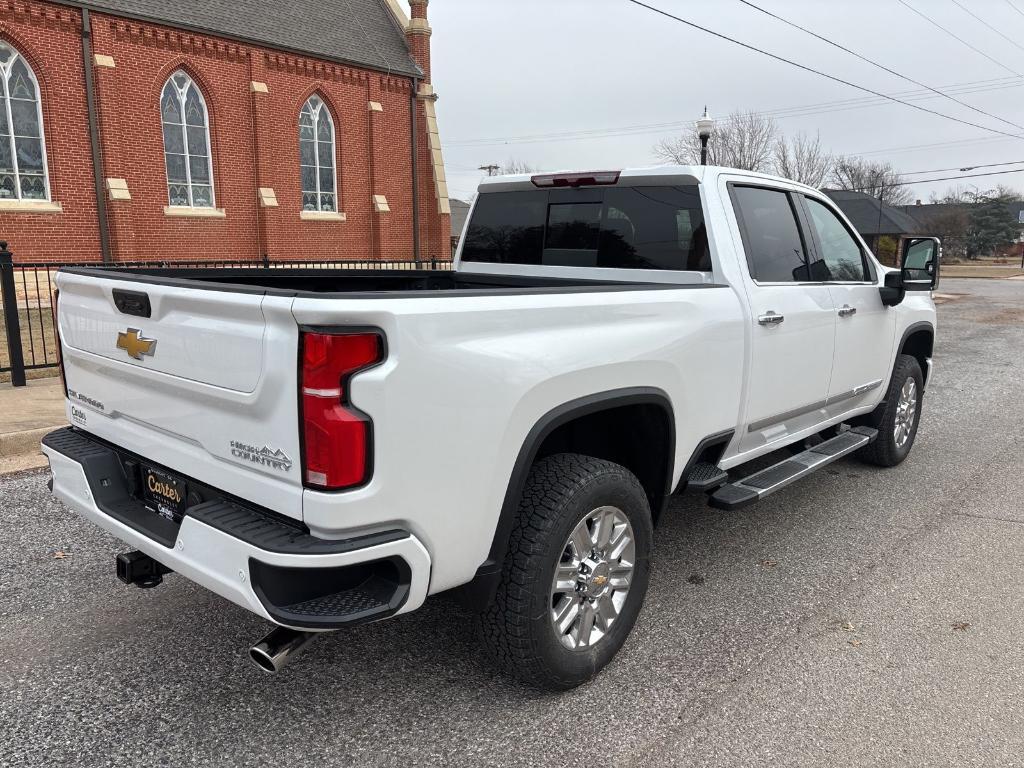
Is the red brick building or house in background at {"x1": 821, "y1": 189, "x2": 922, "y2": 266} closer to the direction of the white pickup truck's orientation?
the house in background

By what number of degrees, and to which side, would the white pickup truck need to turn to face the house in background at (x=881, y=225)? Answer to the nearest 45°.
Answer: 0° — it already faces it

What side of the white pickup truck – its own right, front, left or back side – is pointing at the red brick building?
left

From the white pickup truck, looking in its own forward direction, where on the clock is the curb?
The curb is roughly at 9 o'clock from the white pickup truck.

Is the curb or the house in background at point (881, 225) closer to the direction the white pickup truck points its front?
the house in background

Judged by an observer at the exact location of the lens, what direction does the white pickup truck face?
facing away from the viewer and to the right of the viewer
